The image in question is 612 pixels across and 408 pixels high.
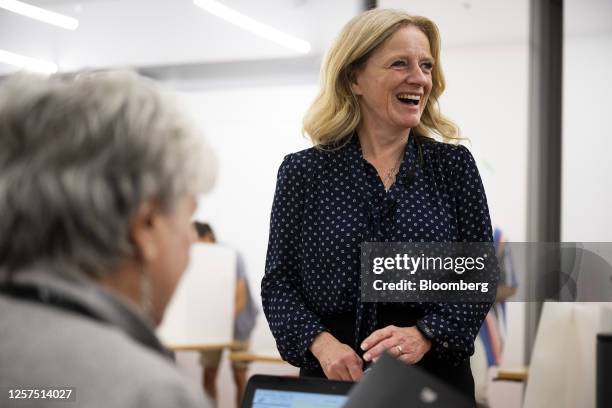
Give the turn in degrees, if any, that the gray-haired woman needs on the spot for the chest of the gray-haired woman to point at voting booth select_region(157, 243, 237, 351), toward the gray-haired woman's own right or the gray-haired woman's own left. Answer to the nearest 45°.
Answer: approximately 45° to the gray-haired woman's own left

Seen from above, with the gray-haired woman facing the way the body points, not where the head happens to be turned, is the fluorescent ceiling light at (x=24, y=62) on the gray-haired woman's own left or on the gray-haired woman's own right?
on the gray-haired woman's own left

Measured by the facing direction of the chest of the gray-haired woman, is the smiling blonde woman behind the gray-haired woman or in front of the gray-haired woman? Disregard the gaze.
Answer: in front

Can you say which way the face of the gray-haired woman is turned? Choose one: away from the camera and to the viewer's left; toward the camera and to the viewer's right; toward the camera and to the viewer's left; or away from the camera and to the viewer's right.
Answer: away from the camera and to the viewer's right

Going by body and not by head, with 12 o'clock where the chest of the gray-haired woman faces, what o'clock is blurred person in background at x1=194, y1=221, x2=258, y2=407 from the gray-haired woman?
The blurred person in background is roughly at 11 o'clock from the gray-haired woman.

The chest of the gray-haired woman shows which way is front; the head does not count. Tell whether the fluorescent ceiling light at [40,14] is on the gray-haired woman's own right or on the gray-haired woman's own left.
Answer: on the gray-haired woman's own left

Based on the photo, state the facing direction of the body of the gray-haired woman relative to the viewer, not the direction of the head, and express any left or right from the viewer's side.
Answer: facing away from the viewer and to the right of the viewer

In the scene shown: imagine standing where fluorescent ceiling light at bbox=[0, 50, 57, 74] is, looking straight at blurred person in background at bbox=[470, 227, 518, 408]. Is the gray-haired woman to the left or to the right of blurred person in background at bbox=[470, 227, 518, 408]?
right
